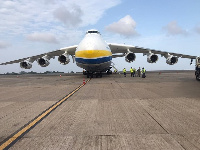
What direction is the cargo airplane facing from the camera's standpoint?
toward the camera
